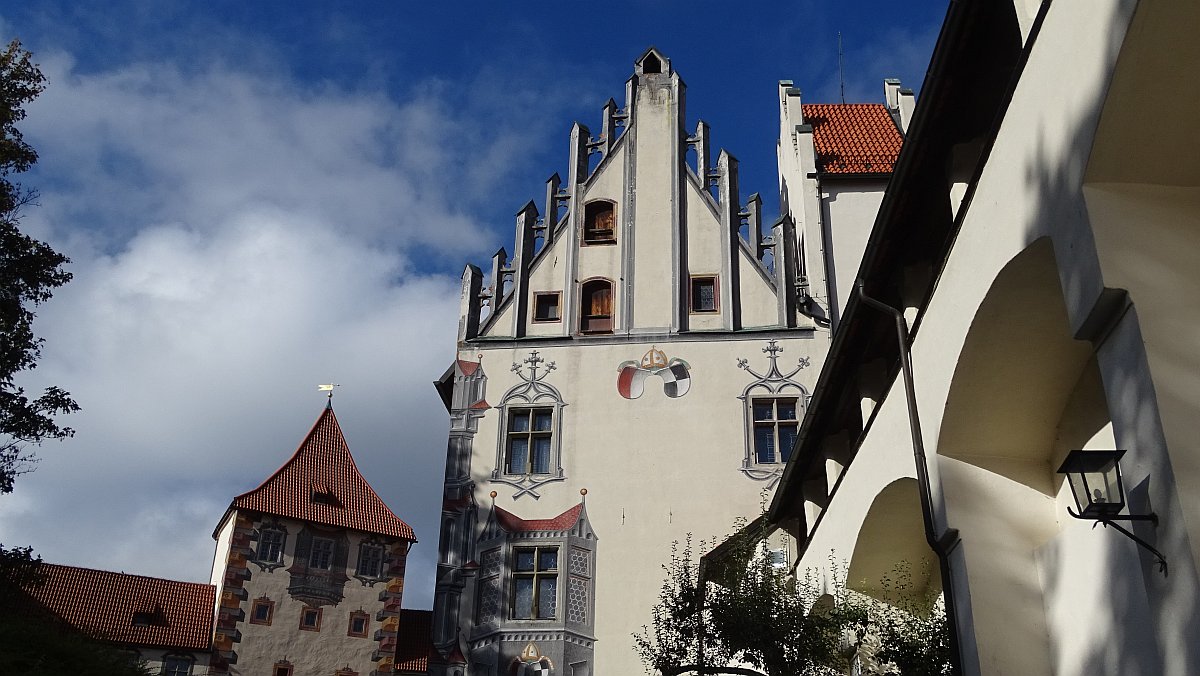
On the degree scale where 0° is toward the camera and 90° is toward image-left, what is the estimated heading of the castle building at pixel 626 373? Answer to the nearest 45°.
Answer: approximately 0°

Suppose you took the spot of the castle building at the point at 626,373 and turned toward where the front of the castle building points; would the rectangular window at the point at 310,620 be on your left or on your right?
on your right

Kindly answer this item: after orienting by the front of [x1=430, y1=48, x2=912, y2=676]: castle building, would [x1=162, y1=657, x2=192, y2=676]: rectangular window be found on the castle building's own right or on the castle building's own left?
on the castle building's own right

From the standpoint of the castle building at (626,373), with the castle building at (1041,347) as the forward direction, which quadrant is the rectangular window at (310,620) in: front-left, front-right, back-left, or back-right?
back-right

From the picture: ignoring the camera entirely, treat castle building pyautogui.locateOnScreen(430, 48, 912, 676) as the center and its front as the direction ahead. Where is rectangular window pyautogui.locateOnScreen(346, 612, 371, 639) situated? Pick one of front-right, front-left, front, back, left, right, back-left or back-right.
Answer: back-right
